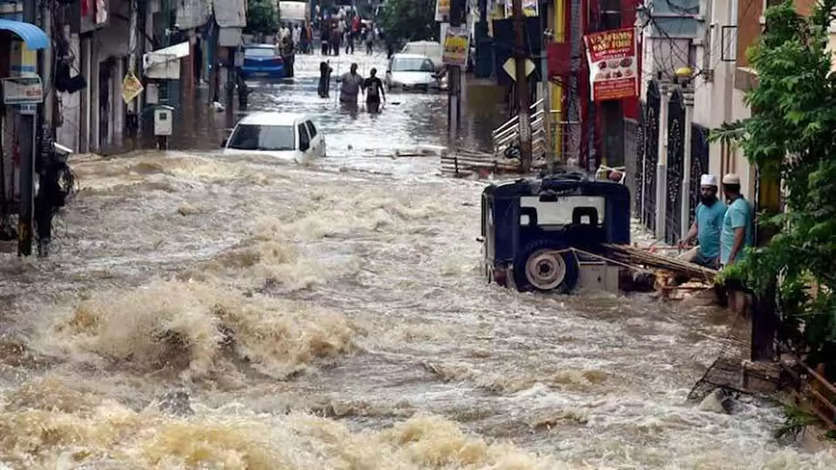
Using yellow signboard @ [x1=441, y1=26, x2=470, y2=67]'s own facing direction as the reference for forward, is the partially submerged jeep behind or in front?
in front

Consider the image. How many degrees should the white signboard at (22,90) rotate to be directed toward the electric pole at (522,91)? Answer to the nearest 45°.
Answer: approximately 135° to its left

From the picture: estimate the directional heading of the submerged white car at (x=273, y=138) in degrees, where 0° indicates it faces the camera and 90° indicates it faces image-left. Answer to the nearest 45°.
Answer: approximately 45°

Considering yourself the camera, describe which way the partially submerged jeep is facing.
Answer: facing away from the viewer

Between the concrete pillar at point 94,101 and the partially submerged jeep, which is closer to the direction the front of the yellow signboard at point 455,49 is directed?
the partially submerged jeep

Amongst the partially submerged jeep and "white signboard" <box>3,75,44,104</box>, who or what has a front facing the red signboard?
the partially submerged jeep

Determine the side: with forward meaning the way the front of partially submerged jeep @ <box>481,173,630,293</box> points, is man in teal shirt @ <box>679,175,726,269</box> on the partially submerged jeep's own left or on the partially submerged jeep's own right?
on the partially submerged jeep's own right

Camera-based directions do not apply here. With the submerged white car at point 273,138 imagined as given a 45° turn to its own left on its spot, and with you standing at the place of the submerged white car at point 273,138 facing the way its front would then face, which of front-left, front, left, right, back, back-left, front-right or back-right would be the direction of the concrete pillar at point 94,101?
back-right

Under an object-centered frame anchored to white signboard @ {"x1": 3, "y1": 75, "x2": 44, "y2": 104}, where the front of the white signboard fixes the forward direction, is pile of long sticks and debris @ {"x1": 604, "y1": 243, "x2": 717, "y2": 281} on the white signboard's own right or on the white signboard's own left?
on the white signboard's own left

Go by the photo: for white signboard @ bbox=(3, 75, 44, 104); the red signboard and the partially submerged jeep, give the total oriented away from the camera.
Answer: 1

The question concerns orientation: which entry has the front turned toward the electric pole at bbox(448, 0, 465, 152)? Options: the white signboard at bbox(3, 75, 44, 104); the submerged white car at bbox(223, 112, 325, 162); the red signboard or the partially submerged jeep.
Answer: the partially submerged jeep

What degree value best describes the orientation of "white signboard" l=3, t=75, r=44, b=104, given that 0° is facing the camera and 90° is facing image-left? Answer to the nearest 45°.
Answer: approximately 0°

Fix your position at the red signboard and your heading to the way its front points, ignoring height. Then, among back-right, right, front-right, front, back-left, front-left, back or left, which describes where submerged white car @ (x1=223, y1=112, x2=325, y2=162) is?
back-right

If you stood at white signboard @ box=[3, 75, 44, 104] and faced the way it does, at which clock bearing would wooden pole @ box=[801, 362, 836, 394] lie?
The wooden pole is roughly at 11 o'clock from the white signboard.
